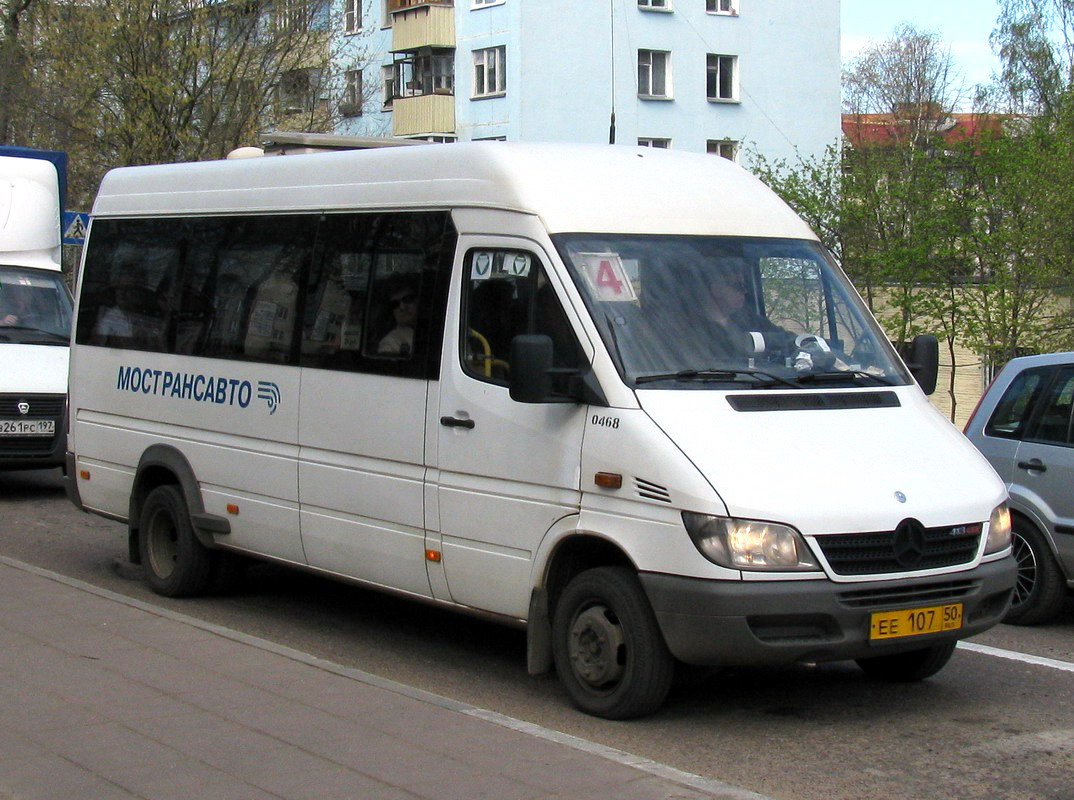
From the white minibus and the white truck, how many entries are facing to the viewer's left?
0

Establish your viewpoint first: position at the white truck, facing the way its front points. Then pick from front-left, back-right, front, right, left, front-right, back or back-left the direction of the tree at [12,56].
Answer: back-left

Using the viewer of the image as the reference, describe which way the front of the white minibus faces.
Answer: facing the viewer and to the right of the viewer

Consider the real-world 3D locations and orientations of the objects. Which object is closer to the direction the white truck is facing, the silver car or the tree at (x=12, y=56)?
the silver car

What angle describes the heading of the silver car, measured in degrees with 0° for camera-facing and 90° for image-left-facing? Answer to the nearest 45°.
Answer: approximately 315°

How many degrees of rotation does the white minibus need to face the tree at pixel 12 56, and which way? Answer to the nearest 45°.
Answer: approximately 180°

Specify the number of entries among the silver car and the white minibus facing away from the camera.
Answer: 0

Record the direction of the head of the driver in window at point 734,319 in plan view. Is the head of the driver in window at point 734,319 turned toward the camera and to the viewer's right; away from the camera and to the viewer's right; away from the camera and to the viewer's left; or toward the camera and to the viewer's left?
toward the camera and to the viewer's right

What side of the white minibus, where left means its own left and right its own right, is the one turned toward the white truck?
back

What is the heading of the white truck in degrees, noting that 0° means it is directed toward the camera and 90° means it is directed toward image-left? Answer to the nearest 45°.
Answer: approximately 315°
